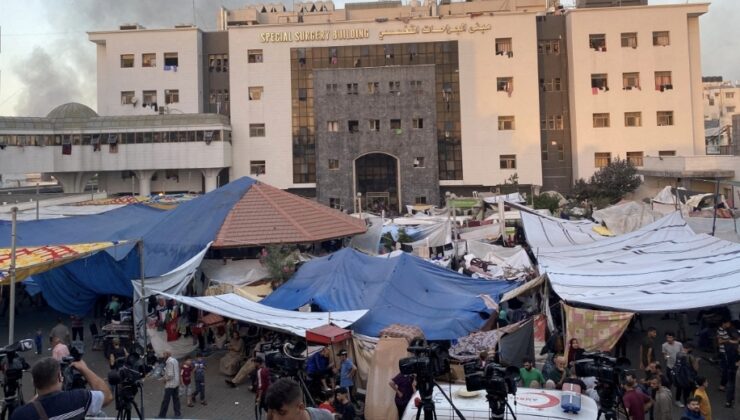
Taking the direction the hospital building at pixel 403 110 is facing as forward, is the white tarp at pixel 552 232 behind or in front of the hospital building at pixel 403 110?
in front

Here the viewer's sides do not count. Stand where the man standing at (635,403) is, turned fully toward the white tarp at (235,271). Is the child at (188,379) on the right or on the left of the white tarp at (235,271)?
left

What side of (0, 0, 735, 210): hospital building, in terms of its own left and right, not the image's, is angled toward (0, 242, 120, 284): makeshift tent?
front

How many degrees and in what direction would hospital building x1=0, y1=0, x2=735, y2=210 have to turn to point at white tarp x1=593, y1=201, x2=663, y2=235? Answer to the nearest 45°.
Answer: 0° — it already faces it

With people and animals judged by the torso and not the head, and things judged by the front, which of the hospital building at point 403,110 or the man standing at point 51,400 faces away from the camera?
the man standing
